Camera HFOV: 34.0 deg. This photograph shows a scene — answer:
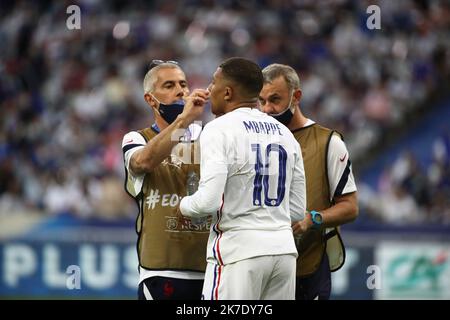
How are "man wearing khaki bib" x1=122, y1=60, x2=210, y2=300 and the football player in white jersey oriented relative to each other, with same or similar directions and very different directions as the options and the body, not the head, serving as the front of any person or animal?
very different directions

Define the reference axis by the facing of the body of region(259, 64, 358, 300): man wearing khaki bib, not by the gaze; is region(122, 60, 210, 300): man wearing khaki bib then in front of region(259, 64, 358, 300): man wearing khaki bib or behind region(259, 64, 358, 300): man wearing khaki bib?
in front

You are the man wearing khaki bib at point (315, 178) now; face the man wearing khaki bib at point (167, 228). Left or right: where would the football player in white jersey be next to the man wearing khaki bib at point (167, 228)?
left

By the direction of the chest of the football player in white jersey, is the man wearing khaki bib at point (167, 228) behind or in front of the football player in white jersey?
in front

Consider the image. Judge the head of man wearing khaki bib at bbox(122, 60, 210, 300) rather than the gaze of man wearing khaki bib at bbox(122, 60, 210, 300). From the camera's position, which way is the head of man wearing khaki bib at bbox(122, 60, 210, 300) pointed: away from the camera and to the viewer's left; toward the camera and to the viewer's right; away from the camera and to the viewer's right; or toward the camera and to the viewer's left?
toward the camera and to the viewer's right

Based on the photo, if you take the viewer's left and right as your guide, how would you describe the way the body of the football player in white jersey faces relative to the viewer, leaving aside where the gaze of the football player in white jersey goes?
facing away from the viewer and to the left of the viewer

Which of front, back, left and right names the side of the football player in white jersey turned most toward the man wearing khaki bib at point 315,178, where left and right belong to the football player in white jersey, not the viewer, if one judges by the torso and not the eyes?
right

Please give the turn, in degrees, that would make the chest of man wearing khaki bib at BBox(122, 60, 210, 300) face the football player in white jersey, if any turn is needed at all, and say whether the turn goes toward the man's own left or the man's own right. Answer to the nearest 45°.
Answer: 0° — they already face them

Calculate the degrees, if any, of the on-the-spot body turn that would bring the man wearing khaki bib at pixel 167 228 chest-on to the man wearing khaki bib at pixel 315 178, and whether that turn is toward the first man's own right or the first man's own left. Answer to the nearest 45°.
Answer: approximately 45° to the first man's own left

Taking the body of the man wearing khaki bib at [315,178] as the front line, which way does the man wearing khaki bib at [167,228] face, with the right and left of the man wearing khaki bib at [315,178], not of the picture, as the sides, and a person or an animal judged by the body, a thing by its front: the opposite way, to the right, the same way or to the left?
to the left
